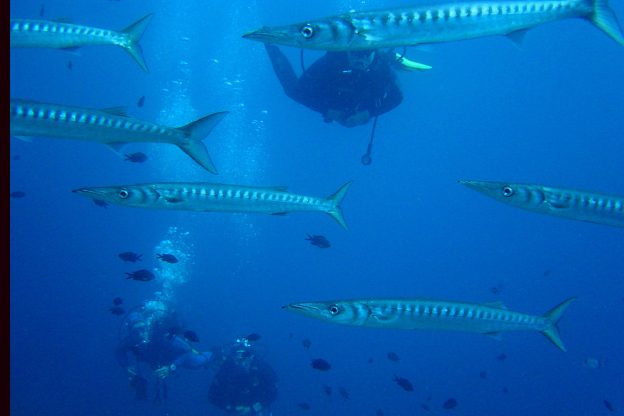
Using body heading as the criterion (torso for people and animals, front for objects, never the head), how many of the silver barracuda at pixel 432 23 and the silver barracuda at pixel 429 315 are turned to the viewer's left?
2

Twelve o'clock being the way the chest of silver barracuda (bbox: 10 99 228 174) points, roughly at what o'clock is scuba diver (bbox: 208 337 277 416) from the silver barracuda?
The scuba diver is roughly at 4 o'clock from the silver barracuda.

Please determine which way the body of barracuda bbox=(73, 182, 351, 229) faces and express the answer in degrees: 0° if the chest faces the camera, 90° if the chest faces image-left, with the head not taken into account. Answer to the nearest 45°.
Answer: approximately 90°

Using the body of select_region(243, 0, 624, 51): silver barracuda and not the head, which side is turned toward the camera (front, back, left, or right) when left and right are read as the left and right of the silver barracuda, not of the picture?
left

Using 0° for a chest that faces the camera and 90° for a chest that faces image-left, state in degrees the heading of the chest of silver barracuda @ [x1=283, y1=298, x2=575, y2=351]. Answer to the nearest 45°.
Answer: approximately 90°

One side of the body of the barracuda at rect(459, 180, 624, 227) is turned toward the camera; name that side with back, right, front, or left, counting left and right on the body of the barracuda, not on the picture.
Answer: left

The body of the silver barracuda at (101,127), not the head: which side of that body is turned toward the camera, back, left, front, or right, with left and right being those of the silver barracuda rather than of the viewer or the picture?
left

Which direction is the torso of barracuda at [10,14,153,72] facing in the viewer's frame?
to the viewer's left

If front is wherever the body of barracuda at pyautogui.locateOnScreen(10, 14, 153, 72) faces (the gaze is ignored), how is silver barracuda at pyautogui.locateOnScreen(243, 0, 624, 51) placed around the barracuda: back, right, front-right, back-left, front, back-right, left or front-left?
back-left

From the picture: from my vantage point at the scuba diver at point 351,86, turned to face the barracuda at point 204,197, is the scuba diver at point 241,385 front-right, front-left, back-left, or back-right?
back-right
